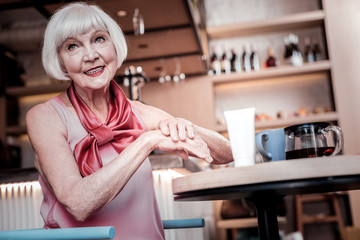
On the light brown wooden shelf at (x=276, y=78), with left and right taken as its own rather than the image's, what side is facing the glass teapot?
front

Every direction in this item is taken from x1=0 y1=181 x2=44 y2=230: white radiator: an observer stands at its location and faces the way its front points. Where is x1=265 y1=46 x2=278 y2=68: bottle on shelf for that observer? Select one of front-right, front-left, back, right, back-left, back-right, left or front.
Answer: back-left

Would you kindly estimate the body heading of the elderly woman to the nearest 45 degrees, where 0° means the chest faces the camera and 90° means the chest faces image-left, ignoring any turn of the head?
approximately 315°

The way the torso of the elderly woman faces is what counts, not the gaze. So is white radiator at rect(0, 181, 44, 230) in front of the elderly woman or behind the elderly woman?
behind

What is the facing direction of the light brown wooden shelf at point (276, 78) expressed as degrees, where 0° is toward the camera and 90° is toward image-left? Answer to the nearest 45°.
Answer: approximately 0°

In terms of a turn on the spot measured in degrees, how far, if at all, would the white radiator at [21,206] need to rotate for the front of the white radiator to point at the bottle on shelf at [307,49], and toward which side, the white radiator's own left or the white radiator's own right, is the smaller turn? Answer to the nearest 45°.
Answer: approximately 135° to the white radiator's own left

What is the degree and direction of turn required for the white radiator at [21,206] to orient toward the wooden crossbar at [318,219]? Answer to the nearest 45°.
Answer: approximately 135° to its left

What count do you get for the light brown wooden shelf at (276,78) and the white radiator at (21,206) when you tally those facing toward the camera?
2

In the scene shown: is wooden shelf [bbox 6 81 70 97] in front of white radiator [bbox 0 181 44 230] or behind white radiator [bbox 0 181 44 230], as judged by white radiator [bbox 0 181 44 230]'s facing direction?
behind

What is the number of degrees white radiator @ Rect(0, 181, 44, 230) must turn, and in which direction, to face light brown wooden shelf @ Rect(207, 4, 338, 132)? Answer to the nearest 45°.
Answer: approximately 135° to its left
